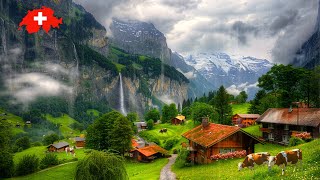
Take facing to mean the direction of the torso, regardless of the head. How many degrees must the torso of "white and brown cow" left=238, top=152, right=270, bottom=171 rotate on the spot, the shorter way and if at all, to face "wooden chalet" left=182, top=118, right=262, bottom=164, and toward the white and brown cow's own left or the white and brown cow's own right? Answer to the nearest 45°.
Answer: approximately 90° to the white and brown cow's own right

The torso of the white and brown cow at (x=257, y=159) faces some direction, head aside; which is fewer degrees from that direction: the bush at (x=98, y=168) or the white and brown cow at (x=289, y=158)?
the bush

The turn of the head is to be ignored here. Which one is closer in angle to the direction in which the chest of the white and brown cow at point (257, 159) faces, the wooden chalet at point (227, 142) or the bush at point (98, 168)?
the bush

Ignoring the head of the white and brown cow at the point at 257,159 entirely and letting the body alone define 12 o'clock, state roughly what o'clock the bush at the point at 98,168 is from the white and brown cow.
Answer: The bush is roughly at 11 o'clock from the white and brown cow.

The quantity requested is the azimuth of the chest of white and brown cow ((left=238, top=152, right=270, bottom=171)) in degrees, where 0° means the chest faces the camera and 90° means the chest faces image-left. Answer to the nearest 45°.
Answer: approximately 90°
